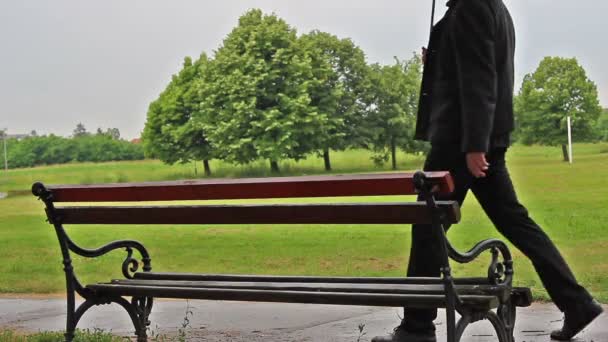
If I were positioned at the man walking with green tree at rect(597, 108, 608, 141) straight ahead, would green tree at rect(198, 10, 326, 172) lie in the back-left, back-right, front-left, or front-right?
front-left

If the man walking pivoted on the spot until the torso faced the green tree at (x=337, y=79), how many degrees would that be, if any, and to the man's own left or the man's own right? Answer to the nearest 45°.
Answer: approximately 90° to the man's own right

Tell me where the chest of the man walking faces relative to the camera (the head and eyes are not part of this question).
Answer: to the viewer's left
